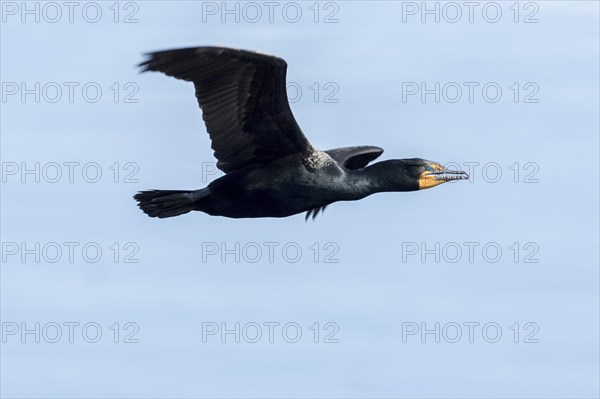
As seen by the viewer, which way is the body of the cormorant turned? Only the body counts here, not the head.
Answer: to the viewer's right
